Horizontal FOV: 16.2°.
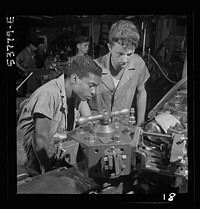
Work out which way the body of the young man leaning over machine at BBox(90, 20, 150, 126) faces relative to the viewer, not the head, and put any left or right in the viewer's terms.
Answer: facing the viewer
